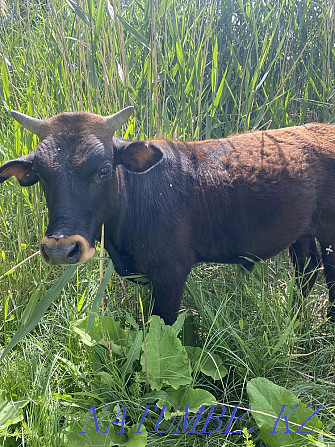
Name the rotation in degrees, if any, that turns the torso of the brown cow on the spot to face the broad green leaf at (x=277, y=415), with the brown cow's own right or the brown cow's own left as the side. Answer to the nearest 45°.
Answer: approximately 90° to the brown cow's own left

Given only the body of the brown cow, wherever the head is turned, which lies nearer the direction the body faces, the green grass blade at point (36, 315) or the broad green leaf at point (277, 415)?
the green grass blade

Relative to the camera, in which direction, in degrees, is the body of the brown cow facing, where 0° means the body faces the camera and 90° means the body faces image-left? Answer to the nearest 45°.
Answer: approximately 90°
